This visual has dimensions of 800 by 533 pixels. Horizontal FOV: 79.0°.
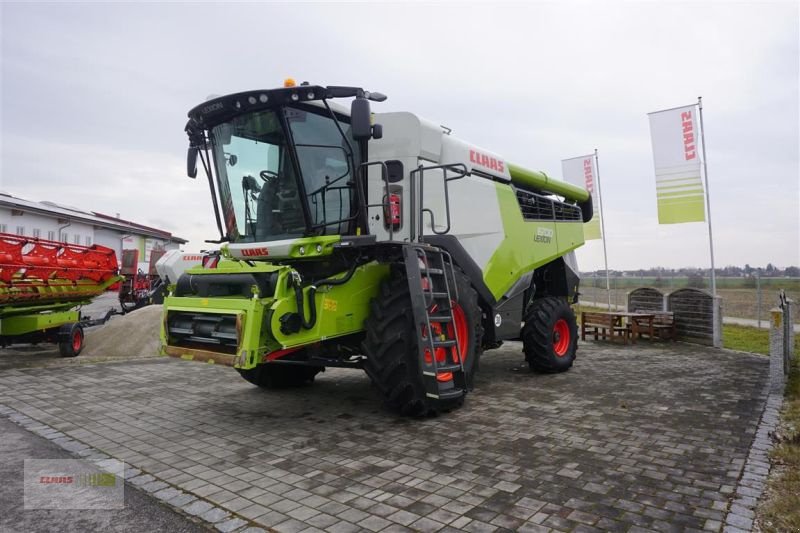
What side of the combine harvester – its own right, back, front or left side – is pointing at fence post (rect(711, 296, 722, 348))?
back

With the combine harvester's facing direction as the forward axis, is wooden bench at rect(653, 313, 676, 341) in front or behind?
behind

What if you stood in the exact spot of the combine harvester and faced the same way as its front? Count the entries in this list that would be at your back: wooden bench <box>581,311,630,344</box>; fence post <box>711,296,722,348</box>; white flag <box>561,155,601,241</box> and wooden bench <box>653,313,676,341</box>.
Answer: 4

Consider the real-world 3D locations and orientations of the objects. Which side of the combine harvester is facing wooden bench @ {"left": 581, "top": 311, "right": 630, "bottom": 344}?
back

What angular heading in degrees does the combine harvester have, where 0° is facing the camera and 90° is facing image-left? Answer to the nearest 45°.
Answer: approximately 45°

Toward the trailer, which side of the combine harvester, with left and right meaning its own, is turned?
right

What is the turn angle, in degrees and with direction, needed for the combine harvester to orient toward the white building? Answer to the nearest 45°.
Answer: approximately 90° to its right

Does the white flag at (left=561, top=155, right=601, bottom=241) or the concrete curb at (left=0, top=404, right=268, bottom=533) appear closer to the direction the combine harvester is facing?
the concrete curb

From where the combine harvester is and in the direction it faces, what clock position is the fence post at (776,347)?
The fence post is roughly at 7 o'clock from the combine harvester.

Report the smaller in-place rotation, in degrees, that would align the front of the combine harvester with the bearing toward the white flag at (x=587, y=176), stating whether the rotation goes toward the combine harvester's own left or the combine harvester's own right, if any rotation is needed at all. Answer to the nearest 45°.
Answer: approximately 180°
